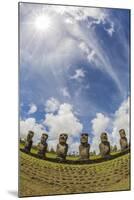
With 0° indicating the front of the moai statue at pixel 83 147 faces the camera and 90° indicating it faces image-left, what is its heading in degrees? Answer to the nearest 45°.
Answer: approximately 0°
